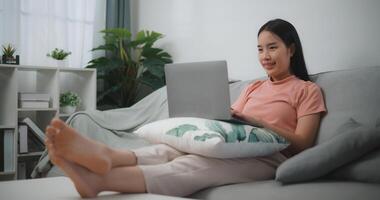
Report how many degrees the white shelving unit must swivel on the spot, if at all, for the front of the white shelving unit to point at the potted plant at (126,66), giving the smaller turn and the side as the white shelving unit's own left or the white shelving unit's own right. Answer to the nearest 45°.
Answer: approximately 90° to the white shelving unit's own left

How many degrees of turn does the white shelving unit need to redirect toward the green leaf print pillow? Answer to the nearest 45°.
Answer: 0° — it already faces it

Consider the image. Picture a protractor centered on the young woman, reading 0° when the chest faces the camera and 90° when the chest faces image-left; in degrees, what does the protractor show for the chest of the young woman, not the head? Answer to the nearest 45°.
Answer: approximately 45°

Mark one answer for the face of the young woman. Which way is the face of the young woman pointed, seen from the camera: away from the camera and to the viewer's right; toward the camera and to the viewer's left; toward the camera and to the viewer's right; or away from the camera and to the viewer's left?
toward the camera and to the viewer's left

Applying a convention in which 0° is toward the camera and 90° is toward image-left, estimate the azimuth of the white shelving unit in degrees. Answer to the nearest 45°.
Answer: approximately 0°

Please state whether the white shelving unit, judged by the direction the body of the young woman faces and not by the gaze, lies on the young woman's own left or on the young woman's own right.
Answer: on the young woman's own right

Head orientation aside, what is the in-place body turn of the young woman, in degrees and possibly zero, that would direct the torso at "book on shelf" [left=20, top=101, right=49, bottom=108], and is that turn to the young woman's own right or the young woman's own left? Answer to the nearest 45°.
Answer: approximately 90° to the young woman's own right
